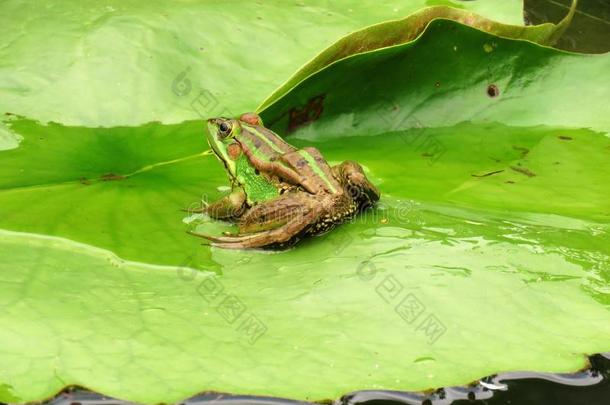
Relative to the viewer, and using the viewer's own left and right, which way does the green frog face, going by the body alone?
facing away from the viewer and to the left of the viewer

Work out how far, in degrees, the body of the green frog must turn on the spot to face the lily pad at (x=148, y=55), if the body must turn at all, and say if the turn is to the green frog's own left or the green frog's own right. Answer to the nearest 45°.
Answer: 0° — it already faces it

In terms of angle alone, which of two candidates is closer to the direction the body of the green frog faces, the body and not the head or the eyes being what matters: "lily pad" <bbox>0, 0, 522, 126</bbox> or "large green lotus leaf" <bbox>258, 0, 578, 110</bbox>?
the lily pad

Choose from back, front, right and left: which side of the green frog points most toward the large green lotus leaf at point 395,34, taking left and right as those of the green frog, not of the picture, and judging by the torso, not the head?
right
